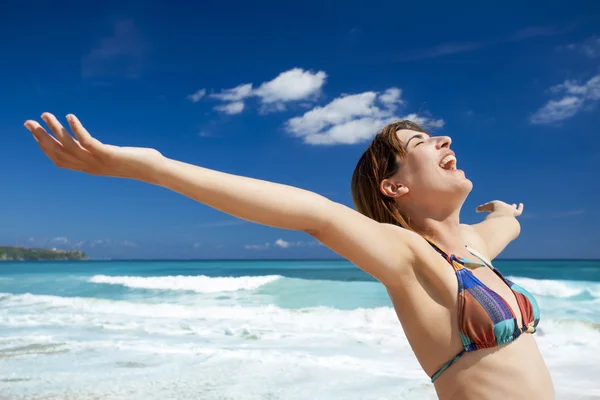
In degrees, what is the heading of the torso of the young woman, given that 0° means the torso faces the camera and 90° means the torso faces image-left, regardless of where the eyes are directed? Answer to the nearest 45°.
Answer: approximately 315°
